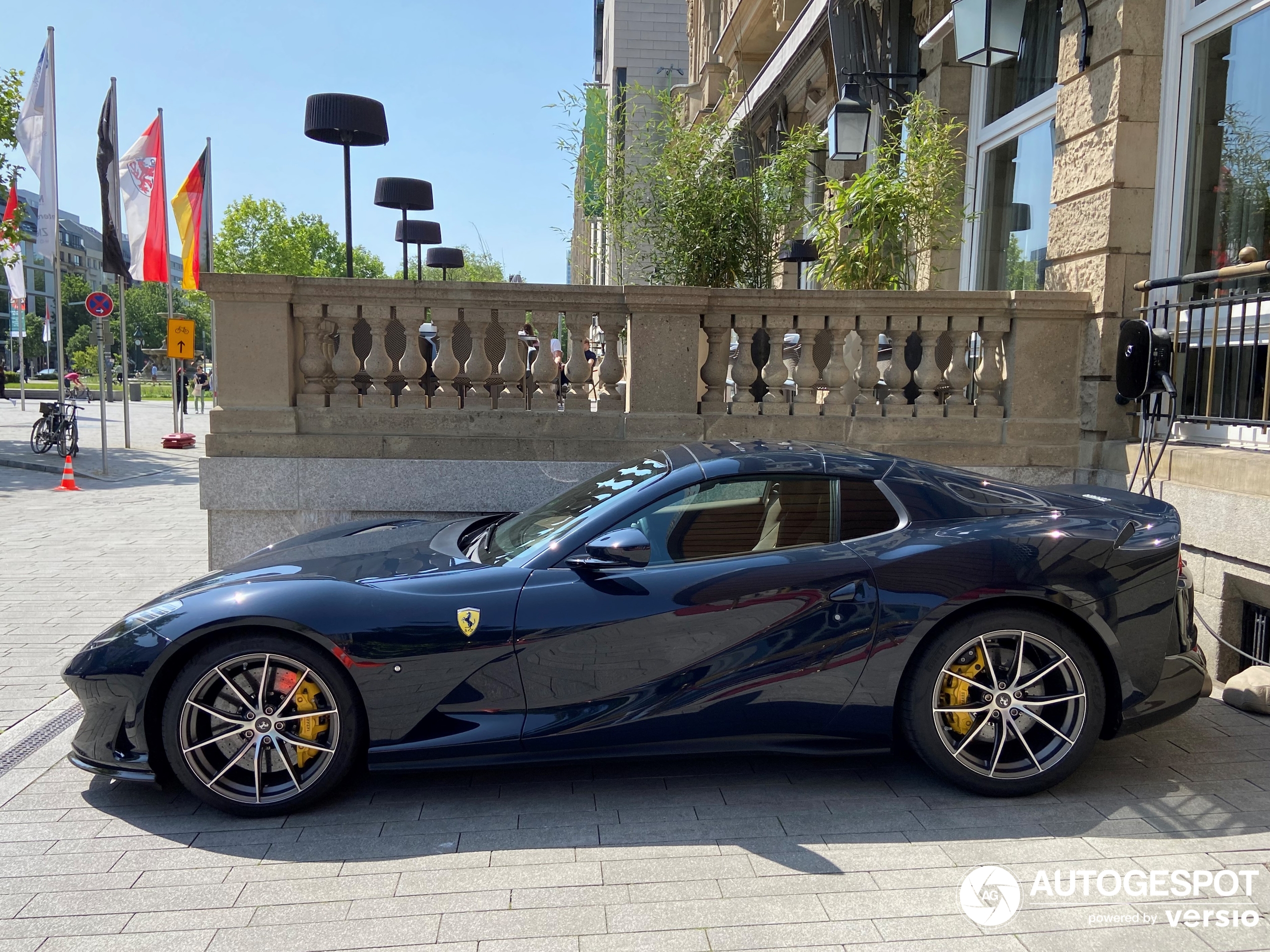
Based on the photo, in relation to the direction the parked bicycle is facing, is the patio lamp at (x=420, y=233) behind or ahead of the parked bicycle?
ahead

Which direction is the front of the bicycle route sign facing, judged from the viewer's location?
facing the viewer

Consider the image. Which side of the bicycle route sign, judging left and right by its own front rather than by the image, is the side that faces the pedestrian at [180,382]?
back

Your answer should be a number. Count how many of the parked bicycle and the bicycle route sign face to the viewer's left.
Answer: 0

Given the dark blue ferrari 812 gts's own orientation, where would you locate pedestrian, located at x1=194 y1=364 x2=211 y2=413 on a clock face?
The pedestrian is roughly at 2 o'clock from the dark blue ferrari 812 gts.

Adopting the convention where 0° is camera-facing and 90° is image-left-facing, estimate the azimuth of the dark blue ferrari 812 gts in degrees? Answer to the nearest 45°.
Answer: approximately 90°
